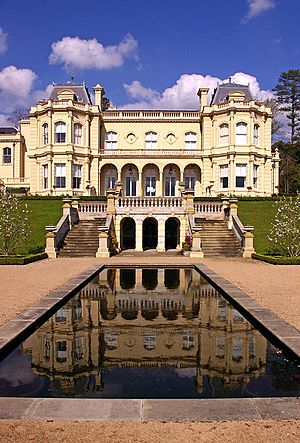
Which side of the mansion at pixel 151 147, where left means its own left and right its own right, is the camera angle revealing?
front

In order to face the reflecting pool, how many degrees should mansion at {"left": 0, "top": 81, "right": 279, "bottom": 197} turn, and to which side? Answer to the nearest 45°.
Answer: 0° — it already faces it
